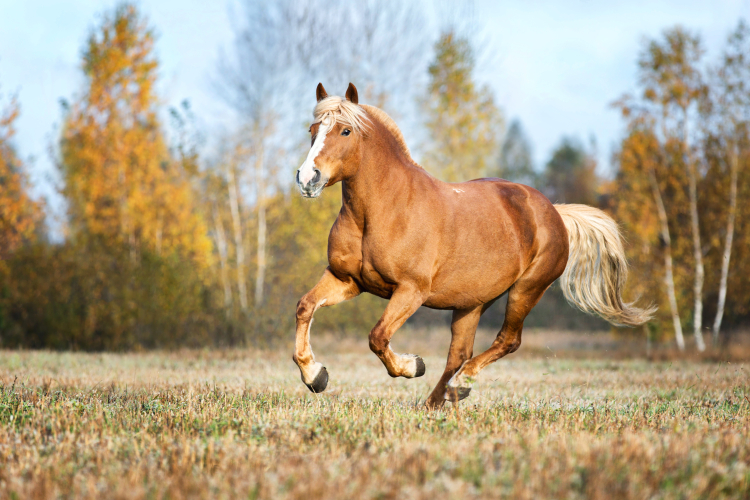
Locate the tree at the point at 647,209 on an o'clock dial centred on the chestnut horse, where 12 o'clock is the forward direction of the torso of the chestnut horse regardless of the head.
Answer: The tree is roughly at 5 o'clock from the chestnut horse.

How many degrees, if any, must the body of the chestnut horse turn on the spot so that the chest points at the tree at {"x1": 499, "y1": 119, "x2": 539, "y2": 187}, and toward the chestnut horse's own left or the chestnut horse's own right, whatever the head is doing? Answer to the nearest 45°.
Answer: approximately 135° to the chestnut horse's own right

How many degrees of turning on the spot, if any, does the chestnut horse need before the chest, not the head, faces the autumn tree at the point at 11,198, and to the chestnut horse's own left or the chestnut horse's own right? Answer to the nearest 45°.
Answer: approximately 90° to the chestnut horse's own right

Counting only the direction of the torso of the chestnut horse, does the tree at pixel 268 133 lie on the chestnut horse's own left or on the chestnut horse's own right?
on the chestnut horse's own right

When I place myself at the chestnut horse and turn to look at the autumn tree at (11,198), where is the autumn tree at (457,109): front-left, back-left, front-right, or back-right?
front-right

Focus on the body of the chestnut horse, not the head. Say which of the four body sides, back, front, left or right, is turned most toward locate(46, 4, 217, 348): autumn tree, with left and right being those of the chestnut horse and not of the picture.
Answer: right

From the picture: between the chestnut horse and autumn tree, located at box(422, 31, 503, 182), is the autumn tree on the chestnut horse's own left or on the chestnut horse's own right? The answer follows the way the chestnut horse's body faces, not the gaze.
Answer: on the chestnut horse's own right

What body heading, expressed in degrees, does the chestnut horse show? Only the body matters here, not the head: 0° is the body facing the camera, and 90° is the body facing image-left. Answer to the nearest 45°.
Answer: approximately 45°

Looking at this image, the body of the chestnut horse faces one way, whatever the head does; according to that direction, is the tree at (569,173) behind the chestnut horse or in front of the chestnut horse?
behind
